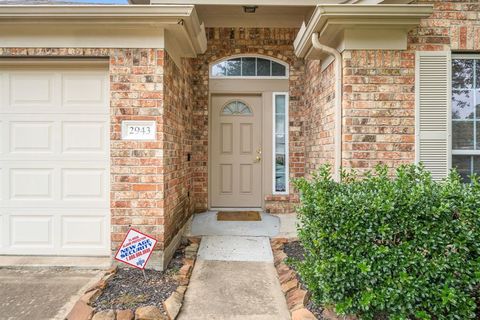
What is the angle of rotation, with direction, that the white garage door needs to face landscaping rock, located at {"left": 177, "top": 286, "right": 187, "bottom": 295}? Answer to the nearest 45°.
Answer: approximately 45° to its left

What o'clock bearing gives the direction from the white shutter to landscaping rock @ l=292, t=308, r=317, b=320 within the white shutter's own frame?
The landscaping rock is roughly at 1 o'clock from the white shutter.

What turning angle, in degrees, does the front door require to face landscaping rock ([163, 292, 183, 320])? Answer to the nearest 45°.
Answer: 0° — it already faces it

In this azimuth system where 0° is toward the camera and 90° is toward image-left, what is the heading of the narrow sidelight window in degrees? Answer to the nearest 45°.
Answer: approximately 0°

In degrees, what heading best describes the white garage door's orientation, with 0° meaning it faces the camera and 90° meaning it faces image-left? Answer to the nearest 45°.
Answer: approximately 0°

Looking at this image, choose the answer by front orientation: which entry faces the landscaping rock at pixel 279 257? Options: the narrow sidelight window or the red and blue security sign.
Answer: the narrow sidelight window
